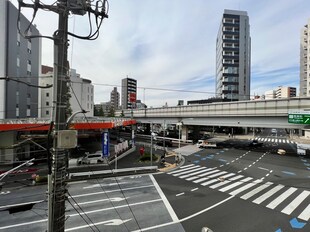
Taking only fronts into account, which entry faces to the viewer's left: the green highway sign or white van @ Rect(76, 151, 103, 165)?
the white van

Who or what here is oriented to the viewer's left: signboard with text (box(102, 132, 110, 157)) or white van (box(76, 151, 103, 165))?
the white van

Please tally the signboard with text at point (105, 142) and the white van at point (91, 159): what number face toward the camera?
1

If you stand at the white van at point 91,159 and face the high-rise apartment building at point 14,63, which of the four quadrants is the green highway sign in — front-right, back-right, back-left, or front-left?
back-right

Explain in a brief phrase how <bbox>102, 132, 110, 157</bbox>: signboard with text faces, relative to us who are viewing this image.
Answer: facing the viewer

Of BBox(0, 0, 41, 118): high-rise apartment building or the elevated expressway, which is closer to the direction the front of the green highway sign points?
the high-rise apartment building

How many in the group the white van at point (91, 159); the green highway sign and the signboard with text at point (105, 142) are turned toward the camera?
2

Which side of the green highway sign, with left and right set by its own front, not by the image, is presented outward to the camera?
front

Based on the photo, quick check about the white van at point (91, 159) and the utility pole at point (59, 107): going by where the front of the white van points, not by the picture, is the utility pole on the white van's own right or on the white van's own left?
on the white van's own left

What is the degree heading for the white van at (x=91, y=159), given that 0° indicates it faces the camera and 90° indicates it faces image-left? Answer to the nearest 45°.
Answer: approximately 90°

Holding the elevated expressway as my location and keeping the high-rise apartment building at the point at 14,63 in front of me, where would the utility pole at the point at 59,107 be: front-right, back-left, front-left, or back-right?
front-left

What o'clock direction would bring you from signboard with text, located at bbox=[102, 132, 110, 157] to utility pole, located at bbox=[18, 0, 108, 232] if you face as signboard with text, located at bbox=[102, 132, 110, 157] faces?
The utility pole is roughly at 12 o'clock from the signboard with text.

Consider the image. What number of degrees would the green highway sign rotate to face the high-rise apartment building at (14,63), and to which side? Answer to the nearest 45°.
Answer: approximately 45° to its right
